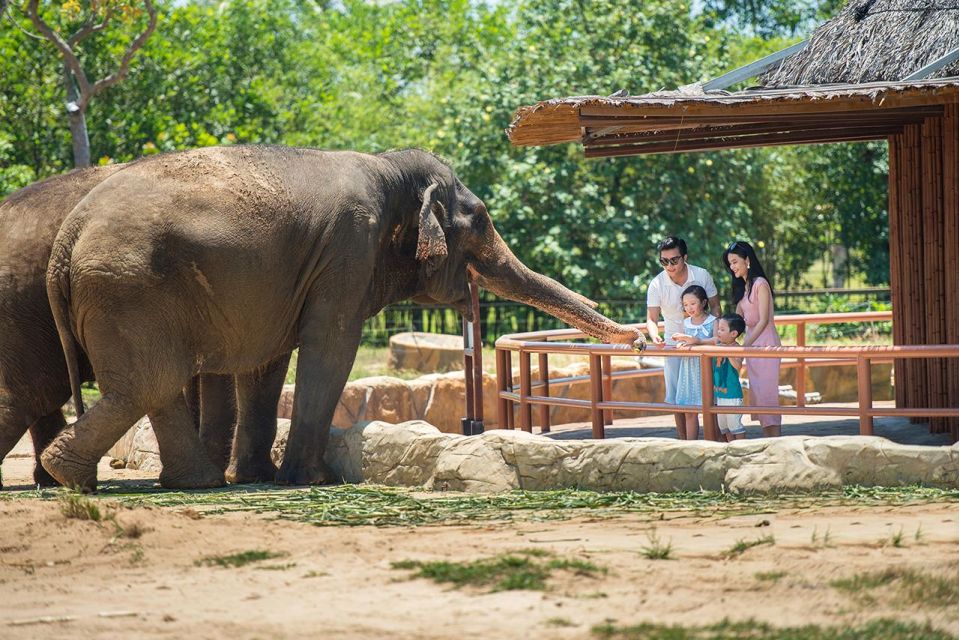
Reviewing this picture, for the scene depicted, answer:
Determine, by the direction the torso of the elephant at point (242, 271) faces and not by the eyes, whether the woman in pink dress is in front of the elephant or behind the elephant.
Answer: in front

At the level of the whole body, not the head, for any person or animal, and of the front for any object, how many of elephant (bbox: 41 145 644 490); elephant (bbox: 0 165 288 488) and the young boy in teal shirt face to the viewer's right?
2

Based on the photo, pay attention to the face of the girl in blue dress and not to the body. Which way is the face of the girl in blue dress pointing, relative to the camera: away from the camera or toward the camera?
toward the camera

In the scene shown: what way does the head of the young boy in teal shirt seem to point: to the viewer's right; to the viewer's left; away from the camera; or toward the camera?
to the viewer's left

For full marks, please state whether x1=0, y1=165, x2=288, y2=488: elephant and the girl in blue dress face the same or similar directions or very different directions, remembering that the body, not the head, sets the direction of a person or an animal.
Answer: very different directions

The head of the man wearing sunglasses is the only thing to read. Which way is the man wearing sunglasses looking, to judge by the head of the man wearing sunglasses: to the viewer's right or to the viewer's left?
to the viewer's left

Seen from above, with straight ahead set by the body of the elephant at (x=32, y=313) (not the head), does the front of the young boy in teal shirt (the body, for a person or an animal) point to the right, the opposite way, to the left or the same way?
the opposite way

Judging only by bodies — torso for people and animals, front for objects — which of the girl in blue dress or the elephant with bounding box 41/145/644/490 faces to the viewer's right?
the elephant

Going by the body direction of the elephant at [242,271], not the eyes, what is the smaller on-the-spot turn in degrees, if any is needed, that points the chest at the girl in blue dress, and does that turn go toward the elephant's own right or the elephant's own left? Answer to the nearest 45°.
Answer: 0° — it already faces them

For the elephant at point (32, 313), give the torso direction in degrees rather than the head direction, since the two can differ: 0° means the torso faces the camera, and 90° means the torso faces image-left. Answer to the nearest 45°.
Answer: approximately 270°

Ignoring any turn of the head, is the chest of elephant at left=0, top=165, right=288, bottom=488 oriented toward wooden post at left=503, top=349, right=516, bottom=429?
yes

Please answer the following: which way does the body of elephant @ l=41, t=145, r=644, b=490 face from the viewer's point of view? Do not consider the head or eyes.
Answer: to the viewer's right

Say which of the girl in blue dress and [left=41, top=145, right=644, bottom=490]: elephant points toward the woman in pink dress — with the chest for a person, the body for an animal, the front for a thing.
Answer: the elephant

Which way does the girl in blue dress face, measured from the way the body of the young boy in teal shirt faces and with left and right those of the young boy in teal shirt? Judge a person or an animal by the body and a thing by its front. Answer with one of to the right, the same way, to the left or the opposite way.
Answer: the same way

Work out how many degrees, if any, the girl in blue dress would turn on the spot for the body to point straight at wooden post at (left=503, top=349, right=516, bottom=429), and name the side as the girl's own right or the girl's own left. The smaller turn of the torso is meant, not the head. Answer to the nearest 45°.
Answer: approximately 90° to the girl's own right

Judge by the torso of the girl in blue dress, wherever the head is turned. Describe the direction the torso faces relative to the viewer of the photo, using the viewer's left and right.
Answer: facing the viewer and to the left of the viewer
